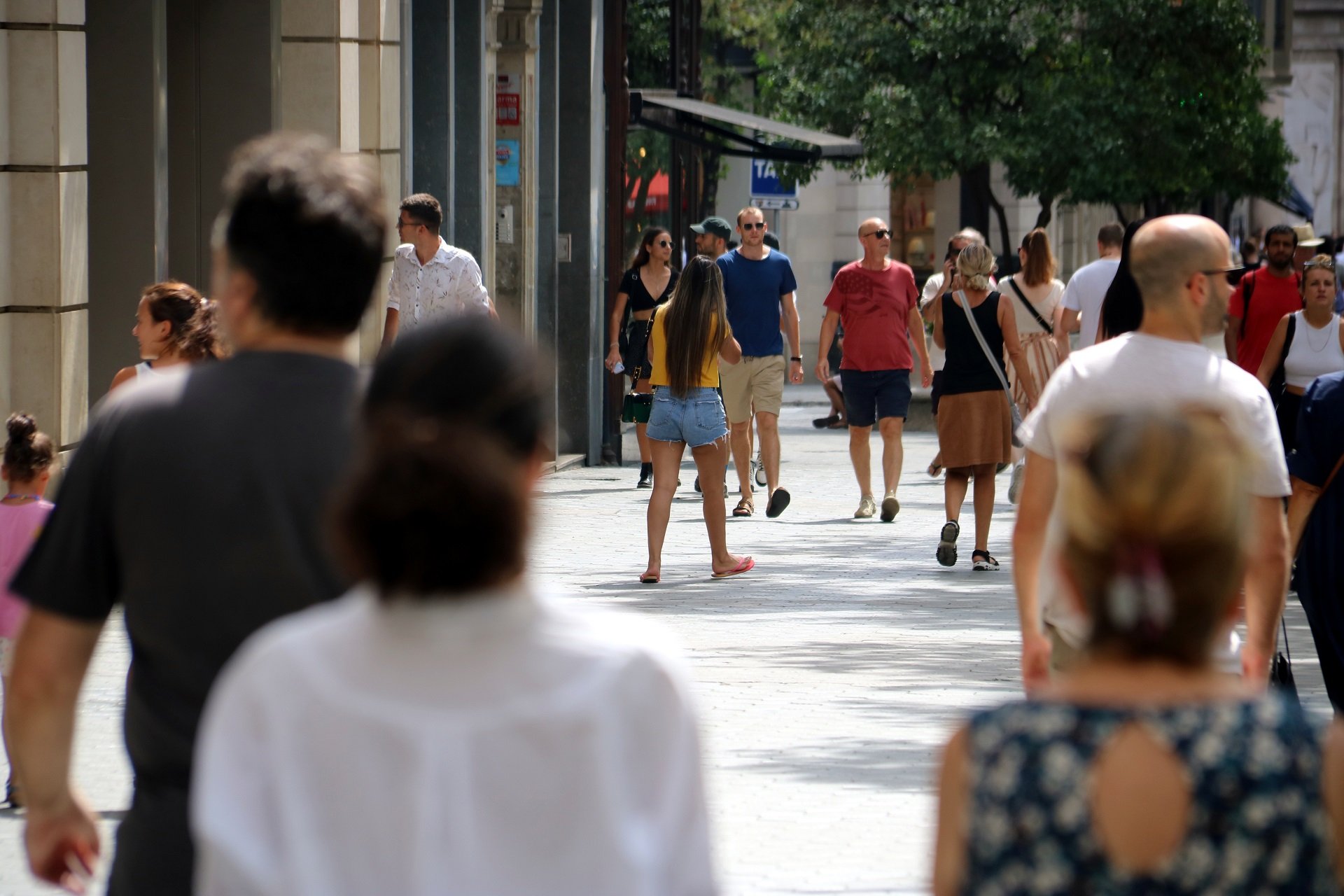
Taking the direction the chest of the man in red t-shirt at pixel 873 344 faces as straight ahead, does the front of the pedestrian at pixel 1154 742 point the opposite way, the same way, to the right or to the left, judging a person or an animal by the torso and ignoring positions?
the opposite way

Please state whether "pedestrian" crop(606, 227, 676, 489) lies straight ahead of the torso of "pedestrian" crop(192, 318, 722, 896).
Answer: yes

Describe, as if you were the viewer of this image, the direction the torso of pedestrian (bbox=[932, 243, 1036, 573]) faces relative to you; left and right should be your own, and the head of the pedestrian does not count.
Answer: facing away from the viewer

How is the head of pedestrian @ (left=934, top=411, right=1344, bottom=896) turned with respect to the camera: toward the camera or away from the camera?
away from the camera

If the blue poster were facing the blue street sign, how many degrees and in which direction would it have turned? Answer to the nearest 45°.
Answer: approximately 180°

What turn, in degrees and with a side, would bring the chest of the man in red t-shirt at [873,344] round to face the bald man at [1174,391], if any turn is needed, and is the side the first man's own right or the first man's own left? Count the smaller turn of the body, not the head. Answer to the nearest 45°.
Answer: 0° — they already face them

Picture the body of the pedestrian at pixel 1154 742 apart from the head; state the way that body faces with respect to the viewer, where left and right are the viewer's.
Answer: facing away from the viewer

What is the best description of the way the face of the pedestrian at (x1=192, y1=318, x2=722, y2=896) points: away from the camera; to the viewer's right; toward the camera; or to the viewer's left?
away from the camera

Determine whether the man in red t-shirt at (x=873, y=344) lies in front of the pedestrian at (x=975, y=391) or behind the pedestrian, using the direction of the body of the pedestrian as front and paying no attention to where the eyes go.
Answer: in front

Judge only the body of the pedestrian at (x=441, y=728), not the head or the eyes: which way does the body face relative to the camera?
away from the camera
